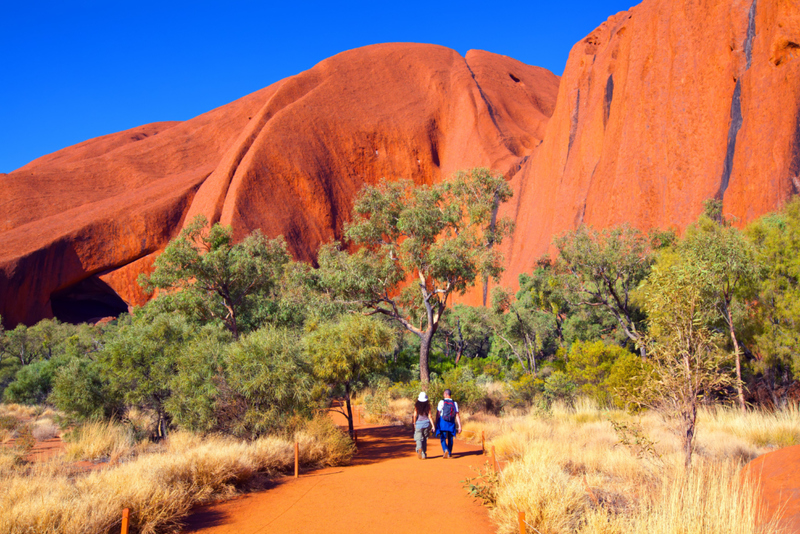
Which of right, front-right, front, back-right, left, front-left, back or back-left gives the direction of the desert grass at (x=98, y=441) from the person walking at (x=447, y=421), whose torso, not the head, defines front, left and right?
left

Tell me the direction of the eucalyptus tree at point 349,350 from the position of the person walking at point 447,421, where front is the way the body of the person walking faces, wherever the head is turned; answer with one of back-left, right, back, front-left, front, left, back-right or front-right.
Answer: front-left

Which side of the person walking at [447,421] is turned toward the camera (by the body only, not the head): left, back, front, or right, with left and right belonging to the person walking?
back

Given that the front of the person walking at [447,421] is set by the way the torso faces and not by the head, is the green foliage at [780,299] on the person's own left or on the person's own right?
on the person's own right

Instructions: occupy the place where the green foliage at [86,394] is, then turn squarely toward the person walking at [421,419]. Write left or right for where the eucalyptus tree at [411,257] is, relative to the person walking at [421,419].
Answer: left

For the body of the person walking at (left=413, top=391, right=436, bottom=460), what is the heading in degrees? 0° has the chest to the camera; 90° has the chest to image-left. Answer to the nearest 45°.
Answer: approximately 180°

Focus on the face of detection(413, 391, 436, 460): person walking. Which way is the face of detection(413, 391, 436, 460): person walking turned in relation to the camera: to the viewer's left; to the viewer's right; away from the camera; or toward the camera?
away from the camera

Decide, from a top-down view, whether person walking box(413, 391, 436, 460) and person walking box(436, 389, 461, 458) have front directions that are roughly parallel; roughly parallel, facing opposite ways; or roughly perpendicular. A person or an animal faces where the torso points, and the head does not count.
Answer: roughly parallel

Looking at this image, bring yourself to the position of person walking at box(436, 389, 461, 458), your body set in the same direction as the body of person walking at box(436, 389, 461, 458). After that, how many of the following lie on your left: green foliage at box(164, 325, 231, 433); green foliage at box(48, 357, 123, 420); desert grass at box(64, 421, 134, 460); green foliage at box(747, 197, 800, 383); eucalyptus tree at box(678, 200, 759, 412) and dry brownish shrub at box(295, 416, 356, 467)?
4

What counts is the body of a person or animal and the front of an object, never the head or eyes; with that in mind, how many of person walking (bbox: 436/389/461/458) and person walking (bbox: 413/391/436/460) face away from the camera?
2

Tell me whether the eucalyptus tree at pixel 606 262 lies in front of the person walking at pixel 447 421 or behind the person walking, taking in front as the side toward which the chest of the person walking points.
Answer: in front

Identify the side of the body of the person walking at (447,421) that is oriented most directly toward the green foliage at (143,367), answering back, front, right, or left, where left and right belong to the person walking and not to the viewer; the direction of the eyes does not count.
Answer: left
